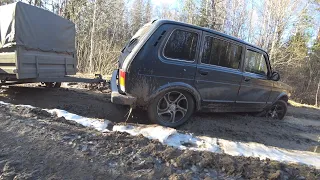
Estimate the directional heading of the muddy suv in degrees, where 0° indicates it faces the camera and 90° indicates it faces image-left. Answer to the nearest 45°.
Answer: approximately 225°

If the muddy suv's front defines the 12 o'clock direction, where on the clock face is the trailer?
The trailer is roughly at 8 o'clock from the muddy suv.
